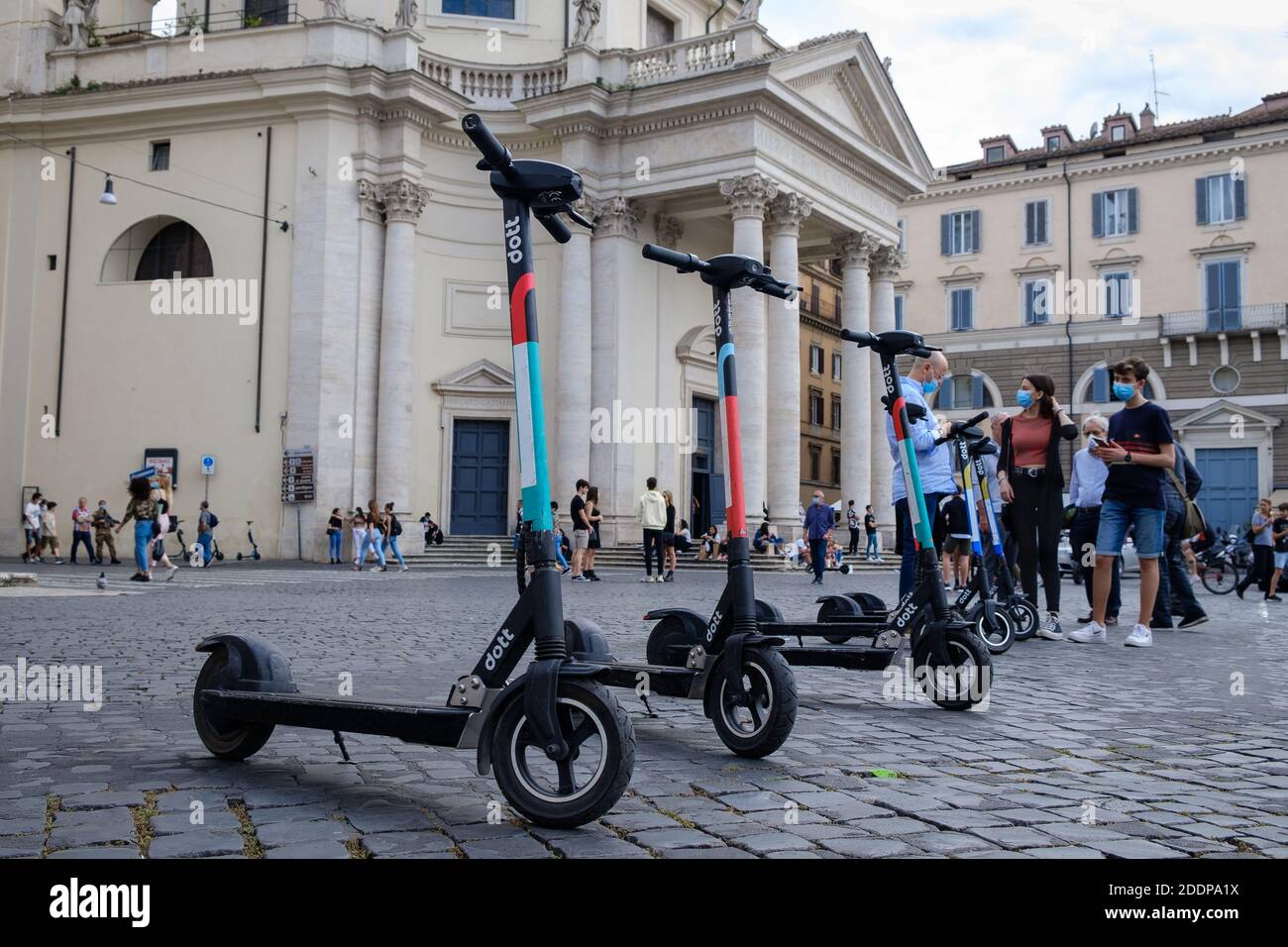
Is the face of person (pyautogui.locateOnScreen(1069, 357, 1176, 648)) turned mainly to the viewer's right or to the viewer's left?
to the viewer's left

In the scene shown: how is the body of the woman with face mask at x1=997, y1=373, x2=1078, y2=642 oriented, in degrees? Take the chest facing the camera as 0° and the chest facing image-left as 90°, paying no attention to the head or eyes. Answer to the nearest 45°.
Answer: approximately 0°

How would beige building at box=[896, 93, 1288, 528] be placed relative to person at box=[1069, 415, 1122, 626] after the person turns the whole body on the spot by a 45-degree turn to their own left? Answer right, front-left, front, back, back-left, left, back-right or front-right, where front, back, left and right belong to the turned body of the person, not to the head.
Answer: back-left
